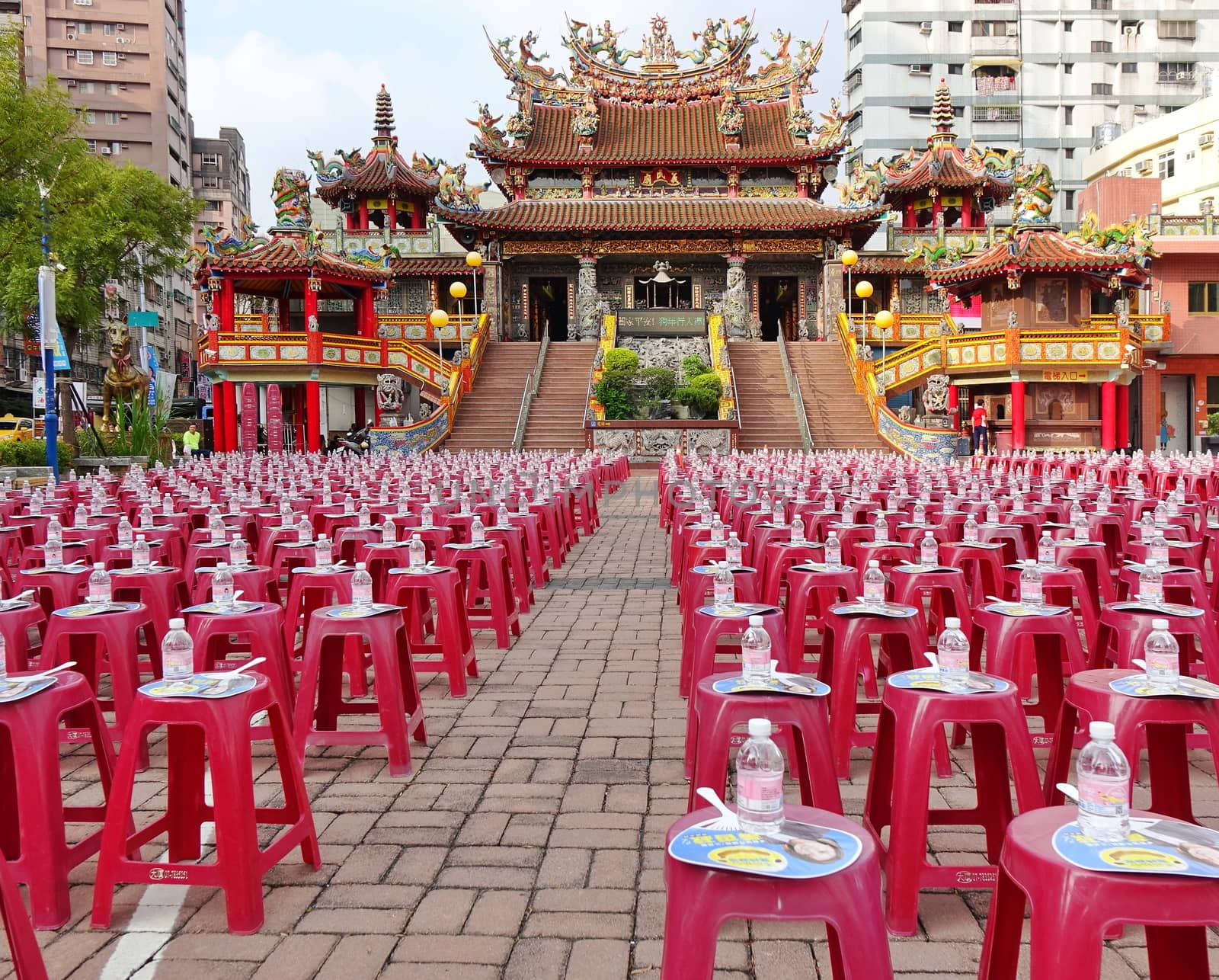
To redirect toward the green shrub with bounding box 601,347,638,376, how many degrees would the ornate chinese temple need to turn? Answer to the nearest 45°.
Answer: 0° — it already faces it

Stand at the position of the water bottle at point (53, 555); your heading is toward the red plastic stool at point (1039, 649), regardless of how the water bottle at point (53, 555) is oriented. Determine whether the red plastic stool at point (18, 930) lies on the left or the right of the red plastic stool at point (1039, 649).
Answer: right

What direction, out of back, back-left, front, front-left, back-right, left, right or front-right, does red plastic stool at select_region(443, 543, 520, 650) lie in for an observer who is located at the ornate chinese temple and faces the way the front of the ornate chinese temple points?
front

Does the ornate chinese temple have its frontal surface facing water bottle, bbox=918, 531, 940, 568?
yes

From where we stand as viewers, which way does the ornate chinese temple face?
facing the viewer

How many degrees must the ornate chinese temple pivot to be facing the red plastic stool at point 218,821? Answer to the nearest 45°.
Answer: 0° — it already faces it

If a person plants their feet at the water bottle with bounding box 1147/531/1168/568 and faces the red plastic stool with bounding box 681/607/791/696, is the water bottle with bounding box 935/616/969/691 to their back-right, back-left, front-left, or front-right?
front-left

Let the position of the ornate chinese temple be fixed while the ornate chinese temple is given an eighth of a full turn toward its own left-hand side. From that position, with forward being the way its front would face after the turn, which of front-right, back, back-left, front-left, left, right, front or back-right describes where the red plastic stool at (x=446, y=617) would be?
front-right

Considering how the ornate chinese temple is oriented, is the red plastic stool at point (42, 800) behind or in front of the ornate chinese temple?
in front

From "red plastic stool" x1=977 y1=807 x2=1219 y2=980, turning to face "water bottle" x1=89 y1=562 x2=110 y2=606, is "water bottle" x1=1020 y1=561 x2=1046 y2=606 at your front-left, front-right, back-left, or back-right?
front-right

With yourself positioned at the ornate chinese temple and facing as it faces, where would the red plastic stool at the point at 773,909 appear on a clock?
The red plastic stool is roughly at 12 o'clock from the ornate chinese temple.

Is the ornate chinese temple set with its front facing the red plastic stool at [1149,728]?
yes

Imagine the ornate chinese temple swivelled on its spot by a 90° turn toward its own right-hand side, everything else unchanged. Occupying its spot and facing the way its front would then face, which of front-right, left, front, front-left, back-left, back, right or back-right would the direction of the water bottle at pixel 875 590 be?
left

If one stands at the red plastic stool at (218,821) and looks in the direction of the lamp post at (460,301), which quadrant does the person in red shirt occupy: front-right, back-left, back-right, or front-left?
front-right

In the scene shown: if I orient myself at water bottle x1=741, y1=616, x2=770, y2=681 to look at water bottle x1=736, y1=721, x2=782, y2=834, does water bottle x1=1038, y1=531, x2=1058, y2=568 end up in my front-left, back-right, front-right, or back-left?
back-left

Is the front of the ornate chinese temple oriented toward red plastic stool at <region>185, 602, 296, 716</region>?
yes

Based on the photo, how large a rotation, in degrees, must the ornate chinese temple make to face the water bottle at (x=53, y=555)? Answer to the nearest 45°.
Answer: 0° — it already faces it

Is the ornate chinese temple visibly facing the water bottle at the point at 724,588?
yes

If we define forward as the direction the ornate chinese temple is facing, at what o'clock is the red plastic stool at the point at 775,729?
The red plastic stool is roughly at 12 o'clock from the ornate chinese temple.

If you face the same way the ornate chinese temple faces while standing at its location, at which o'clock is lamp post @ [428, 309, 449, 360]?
The lamp post is roughly at 2 o'clock from the ornate chinese temple.

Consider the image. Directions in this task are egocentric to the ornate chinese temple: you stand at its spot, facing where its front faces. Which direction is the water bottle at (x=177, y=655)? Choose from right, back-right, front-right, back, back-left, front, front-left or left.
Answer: front

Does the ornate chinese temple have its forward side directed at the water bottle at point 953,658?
yes

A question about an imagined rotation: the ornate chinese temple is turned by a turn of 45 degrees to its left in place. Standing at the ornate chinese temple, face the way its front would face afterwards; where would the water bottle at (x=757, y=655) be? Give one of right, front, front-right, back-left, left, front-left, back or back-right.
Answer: front-right

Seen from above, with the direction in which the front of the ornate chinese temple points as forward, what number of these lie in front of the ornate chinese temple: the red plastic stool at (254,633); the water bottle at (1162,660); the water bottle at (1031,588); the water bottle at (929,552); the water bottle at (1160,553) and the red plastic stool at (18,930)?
6

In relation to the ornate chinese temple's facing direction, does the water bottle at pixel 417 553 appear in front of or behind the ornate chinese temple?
in front
